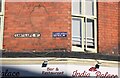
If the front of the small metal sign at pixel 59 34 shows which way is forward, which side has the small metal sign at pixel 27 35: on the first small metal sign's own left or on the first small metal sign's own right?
on the first small metal sign's own right

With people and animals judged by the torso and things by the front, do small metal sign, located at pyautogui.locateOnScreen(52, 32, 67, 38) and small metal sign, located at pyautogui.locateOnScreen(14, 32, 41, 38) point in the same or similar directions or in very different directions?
same or similar directions

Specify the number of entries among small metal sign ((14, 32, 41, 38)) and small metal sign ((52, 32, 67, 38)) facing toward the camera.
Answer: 2

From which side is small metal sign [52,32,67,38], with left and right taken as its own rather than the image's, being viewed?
front

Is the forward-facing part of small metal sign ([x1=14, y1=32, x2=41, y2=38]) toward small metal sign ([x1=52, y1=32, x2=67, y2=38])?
no

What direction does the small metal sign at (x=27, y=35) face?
toward the camera
